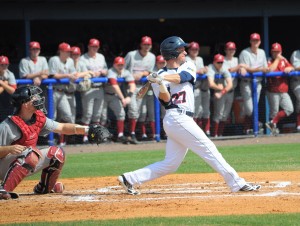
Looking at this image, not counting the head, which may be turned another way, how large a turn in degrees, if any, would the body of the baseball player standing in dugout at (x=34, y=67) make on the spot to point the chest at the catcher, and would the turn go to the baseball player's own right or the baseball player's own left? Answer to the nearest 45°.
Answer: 0° — they already face them

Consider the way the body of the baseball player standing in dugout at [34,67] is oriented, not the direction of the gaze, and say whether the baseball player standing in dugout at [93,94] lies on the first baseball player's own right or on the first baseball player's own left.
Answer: on the first baseball player's own left

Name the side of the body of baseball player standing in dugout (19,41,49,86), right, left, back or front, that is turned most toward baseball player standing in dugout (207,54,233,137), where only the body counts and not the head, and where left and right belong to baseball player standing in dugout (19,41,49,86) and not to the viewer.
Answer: left

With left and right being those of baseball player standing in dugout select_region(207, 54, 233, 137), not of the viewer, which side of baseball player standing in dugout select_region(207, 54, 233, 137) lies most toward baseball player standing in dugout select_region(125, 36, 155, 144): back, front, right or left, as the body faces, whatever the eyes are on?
right
